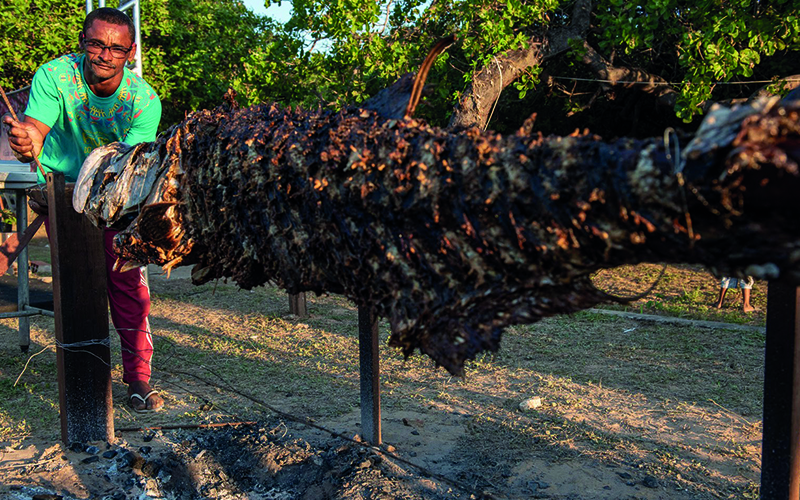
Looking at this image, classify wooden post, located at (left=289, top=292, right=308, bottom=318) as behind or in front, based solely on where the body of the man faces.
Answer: behind

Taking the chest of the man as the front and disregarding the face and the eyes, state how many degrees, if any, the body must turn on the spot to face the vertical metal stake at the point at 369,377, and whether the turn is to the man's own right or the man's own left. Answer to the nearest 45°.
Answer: approximately 45° to the man's own left

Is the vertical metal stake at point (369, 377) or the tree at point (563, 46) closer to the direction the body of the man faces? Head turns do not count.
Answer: the vertical metal stake

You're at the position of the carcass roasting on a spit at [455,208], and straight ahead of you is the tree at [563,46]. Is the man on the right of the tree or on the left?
left

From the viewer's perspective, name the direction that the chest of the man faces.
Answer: toward the camera

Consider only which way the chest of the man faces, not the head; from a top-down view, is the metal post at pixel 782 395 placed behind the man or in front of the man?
in front
